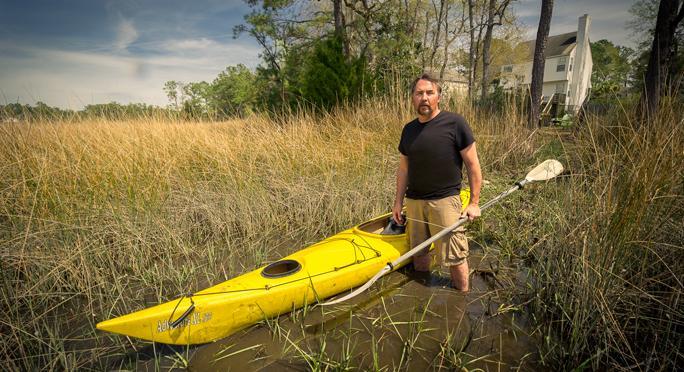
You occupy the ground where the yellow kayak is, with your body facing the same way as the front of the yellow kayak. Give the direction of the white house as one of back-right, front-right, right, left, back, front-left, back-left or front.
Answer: back

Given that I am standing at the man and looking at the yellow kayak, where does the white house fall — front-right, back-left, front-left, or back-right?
back-right

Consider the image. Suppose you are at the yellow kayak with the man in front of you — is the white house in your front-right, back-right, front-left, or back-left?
front-left

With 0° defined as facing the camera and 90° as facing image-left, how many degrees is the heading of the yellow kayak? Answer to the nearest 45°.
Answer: approximately 45°

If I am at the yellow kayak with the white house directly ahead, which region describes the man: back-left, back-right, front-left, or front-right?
front-right

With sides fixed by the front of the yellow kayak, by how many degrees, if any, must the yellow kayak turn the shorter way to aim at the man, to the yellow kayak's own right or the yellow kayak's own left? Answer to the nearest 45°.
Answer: approximately 135° to the yellow kayak's own left
